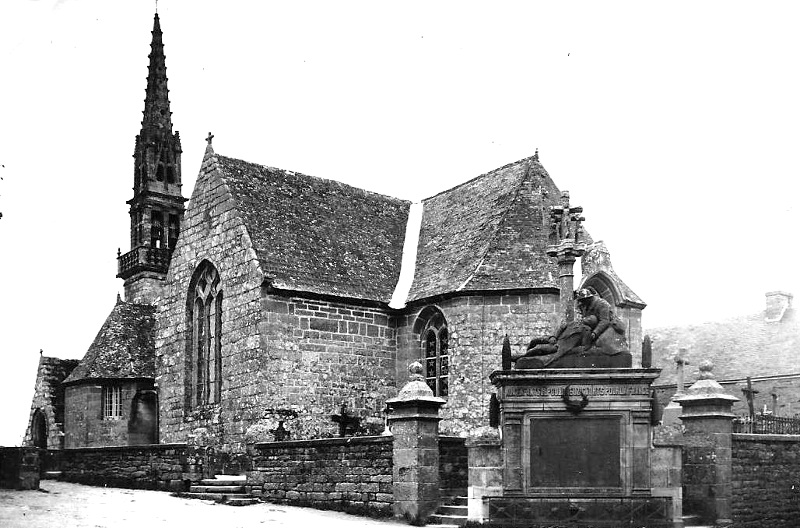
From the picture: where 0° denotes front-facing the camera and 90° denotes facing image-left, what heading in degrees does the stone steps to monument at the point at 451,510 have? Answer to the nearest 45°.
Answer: approximately 0°

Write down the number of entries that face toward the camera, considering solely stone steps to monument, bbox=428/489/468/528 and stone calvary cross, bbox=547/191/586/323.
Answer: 2

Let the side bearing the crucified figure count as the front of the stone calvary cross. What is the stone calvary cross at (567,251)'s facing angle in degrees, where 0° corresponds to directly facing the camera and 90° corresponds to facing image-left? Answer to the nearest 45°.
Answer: approximately 0°

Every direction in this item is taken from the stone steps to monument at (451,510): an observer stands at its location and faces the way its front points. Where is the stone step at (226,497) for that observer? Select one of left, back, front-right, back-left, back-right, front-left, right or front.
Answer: back-right
